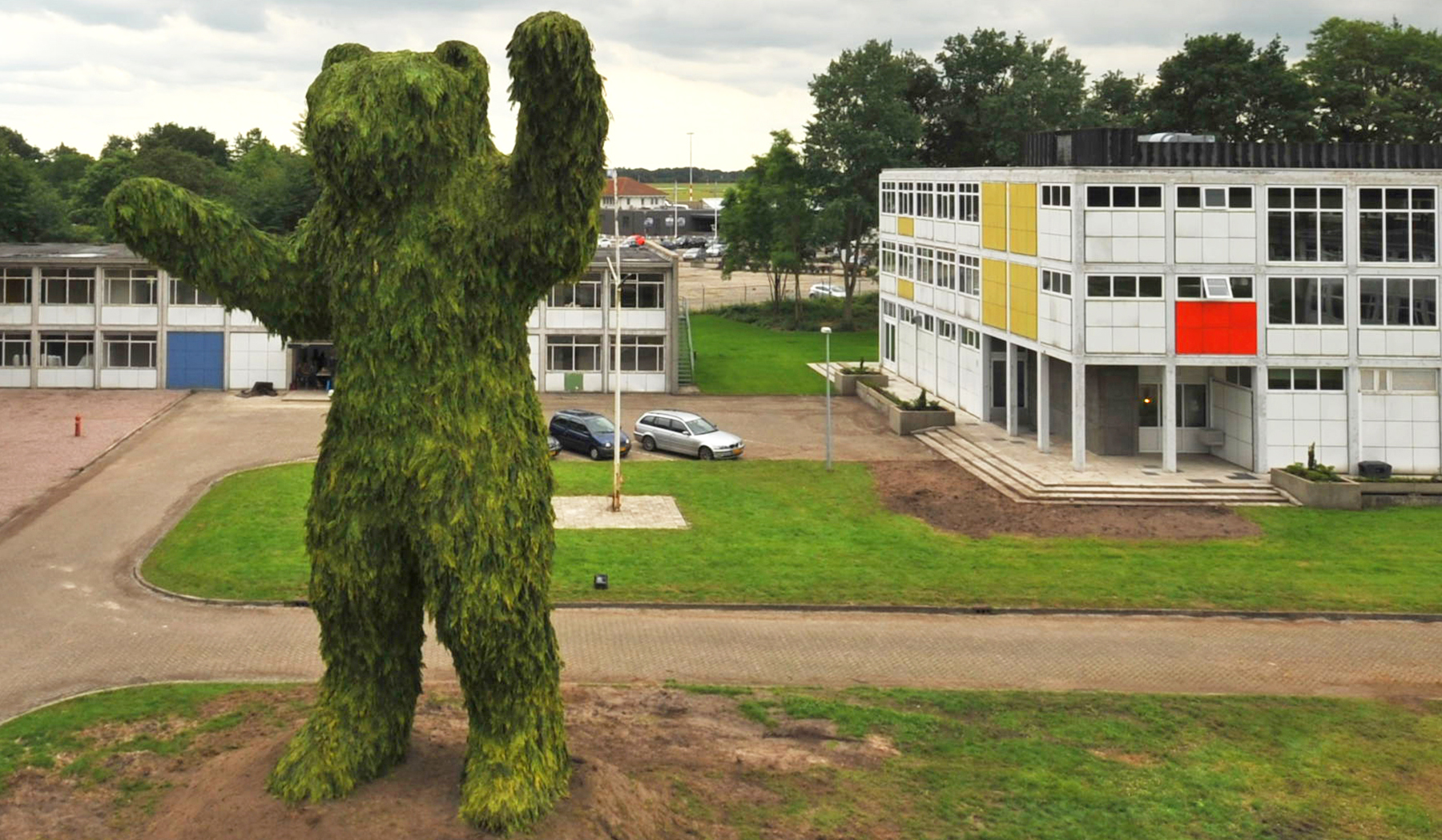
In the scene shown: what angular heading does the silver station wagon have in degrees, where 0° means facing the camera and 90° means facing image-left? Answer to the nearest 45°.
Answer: approximately 315°

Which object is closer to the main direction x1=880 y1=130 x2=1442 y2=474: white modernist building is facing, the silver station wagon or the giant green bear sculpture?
the giant green bear sculpture

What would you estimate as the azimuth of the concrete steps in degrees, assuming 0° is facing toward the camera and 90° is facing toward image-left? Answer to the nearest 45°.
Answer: approximately 0°

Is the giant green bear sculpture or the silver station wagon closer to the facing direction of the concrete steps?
the giant green bear sculpture

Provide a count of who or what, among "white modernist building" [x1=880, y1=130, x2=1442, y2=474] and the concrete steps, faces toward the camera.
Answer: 2

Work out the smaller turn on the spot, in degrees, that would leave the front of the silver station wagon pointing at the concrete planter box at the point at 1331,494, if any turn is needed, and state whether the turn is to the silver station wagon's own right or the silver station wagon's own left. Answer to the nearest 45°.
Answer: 0° — it already faces it
